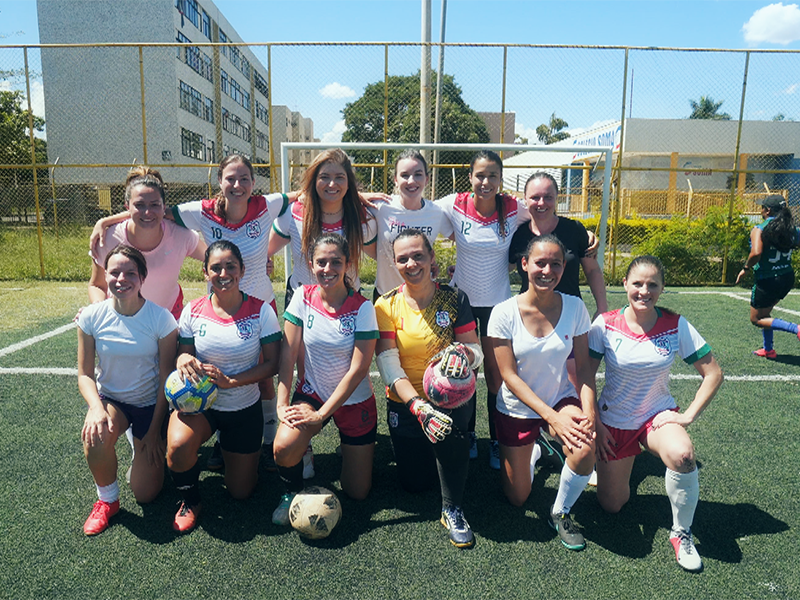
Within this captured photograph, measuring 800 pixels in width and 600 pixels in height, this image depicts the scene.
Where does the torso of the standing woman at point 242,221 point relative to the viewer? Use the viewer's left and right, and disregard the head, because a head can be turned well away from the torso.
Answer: facing the viewer

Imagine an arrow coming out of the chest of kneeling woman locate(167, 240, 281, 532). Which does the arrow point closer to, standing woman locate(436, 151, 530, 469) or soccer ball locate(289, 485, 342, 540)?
the soccer ball

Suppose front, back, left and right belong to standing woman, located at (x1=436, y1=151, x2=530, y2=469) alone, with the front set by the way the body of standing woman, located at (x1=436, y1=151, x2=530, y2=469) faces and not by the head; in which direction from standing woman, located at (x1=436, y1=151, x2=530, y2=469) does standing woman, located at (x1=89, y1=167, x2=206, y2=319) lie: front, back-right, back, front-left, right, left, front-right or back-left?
right

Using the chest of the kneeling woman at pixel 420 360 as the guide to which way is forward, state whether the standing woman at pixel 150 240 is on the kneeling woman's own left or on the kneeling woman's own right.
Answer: on the kneeling woman's own right

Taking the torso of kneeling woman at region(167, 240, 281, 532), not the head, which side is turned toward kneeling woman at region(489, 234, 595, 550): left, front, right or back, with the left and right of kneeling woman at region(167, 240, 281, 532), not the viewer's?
left

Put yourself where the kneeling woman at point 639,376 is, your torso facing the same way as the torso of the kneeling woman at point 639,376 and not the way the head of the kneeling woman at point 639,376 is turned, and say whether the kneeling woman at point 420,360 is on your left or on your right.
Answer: on your right

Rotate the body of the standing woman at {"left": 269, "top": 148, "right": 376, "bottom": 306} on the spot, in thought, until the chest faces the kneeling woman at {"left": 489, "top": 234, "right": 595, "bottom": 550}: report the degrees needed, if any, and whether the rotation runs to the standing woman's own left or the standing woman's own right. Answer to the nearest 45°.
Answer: approximately 45° to the standing woman's own left

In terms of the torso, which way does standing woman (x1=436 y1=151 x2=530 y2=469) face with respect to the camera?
toward the camera

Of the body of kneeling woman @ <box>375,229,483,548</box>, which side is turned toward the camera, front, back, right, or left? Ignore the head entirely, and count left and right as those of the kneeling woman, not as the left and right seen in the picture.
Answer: front

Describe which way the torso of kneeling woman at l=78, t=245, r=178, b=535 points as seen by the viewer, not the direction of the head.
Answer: toward the camera

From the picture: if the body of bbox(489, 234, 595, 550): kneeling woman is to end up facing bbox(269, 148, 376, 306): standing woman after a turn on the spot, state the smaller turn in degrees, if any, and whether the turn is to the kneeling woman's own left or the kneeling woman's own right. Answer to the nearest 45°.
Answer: approximately 90° to the kneeling woman's own right

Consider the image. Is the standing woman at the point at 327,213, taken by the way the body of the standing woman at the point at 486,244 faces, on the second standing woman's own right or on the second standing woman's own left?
on the second standing woman's own right

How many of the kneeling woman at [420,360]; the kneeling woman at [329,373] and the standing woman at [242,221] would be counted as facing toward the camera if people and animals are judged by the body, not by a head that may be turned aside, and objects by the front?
3
